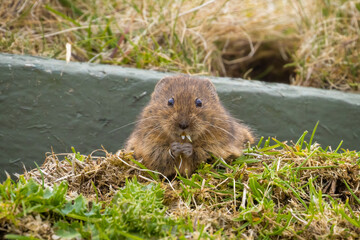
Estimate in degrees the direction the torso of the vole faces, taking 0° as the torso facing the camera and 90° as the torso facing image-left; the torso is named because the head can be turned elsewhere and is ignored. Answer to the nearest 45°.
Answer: approximately 0°
